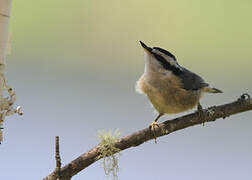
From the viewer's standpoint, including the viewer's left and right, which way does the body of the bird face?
facing the viewer and to the left of the viewer
